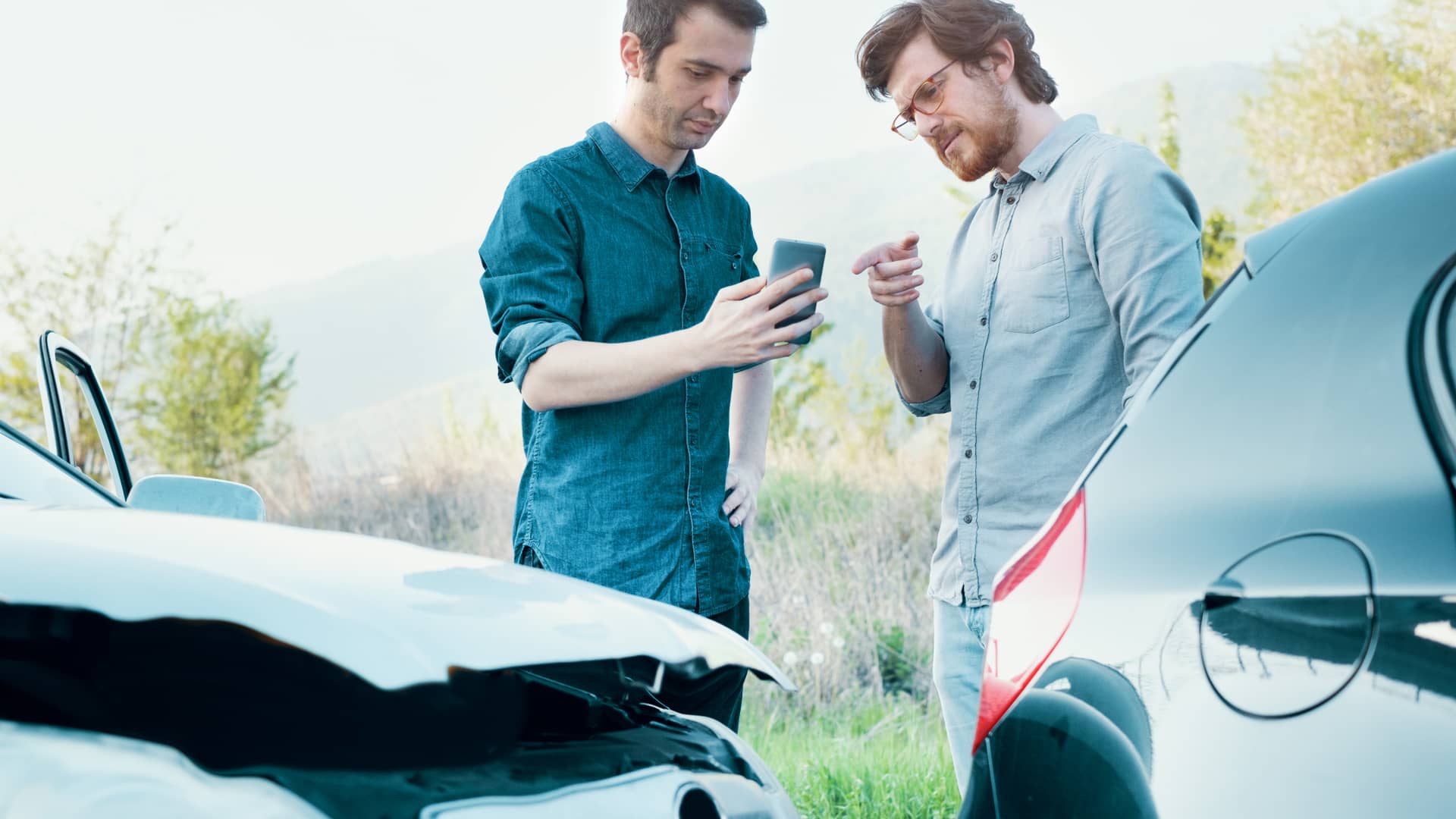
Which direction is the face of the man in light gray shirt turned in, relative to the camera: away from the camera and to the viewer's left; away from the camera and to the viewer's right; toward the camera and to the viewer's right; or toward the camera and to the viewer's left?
toward the camera and to the viewer's left

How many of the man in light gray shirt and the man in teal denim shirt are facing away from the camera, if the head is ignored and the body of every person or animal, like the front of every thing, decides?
0

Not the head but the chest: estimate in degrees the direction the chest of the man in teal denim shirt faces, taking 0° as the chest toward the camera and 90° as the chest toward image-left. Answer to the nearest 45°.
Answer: approximately 315°

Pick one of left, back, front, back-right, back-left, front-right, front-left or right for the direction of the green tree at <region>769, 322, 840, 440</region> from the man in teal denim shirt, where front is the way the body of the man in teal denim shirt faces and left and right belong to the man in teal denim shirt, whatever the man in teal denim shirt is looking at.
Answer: back-left

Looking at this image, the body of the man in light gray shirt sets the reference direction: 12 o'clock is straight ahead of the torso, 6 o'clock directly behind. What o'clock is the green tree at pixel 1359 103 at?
The green tree is roughly at 5 o'clock from the man in light gray shirt.

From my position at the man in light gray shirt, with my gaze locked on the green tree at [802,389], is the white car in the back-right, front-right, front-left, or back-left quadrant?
back-left

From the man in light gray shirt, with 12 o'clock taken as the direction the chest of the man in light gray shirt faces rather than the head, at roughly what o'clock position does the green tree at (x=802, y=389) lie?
The green tree is roughly at 4 o'clock from the man in light gray shirt.

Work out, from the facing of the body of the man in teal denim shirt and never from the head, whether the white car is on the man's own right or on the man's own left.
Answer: on the man's own right

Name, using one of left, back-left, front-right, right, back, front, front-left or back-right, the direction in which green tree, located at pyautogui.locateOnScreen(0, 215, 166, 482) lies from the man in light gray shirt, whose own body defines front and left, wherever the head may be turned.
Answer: right

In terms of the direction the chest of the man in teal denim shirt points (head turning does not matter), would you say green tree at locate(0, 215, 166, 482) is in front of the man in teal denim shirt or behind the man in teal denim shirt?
behind

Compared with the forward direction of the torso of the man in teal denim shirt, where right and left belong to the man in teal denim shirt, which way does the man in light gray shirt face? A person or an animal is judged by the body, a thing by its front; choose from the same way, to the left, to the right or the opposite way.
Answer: to the right

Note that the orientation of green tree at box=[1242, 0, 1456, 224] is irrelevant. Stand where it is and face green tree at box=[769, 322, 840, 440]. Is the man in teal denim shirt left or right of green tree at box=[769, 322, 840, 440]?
left

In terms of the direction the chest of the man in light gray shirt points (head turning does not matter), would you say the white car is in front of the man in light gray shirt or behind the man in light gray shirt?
in front

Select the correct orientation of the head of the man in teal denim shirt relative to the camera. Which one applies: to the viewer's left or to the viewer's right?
to the viewer's right

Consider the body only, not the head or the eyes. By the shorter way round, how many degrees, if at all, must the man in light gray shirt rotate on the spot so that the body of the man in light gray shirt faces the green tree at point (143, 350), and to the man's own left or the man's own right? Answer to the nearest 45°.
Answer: approximately 90° to the man's own right
